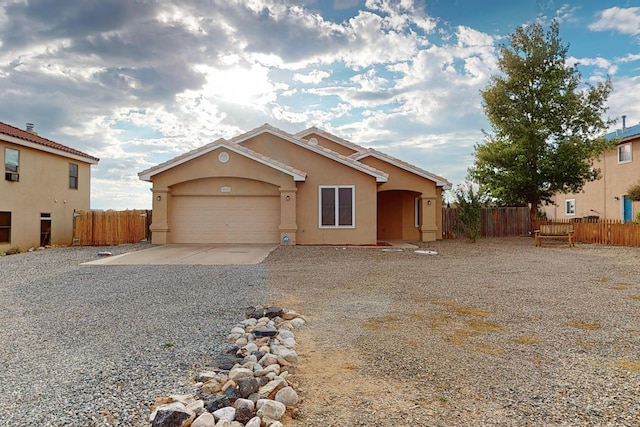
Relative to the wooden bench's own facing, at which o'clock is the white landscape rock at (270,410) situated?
The white landscape rock is roughly at 12 o'clock from the wooden bench.

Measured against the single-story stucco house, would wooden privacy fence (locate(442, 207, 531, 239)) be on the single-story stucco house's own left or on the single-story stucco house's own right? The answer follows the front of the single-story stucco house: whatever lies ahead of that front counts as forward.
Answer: on the single-story stucco house's own left

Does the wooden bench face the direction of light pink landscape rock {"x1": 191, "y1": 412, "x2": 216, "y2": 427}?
yes

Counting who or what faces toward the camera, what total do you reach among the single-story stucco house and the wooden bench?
2

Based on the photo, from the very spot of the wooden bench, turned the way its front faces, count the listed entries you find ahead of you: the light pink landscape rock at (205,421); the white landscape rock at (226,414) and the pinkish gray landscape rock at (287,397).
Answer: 3

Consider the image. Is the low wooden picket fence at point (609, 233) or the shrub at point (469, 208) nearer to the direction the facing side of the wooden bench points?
the shrub

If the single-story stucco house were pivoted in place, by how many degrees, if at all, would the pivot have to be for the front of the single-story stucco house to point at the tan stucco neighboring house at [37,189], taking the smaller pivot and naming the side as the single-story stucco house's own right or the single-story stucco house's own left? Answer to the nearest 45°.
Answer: approximately 90° to the single-story stucco house's own right

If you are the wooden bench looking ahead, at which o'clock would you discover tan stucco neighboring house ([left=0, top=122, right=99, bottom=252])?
The tan stucco neighboring house is roughly at 2 o'clock from the wooden bench.

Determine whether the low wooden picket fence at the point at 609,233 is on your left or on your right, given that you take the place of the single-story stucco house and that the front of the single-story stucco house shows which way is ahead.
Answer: on your left

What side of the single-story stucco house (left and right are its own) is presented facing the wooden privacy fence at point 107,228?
right

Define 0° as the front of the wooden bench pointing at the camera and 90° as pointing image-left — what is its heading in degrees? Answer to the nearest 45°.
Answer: approximately 0°
